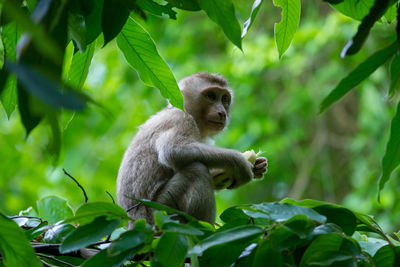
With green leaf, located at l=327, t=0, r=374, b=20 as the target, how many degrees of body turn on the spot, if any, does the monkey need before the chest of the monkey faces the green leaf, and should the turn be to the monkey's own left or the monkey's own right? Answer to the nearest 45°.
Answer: approximately 45° to the monkey's own right

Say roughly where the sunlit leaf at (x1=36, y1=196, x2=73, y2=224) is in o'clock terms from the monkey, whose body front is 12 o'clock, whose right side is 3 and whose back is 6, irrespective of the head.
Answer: The sunlit leaf is roughly at 6 o'clock from the monkey.

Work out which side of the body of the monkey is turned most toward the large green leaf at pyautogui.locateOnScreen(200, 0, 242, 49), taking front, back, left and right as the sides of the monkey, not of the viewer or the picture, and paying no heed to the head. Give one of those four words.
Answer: right

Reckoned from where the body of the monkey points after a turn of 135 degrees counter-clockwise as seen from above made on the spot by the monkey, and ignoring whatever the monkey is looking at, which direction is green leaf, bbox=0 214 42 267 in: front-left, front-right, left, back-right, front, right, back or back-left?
back-left

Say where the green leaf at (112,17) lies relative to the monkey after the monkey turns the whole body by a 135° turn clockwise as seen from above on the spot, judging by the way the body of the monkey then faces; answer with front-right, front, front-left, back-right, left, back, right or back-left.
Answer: front-left

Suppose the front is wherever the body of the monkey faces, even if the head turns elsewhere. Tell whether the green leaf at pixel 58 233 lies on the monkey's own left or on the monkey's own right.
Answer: on the monkey's own right

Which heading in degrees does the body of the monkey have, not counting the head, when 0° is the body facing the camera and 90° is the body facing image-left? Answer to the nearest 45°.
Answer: approximately 270°
